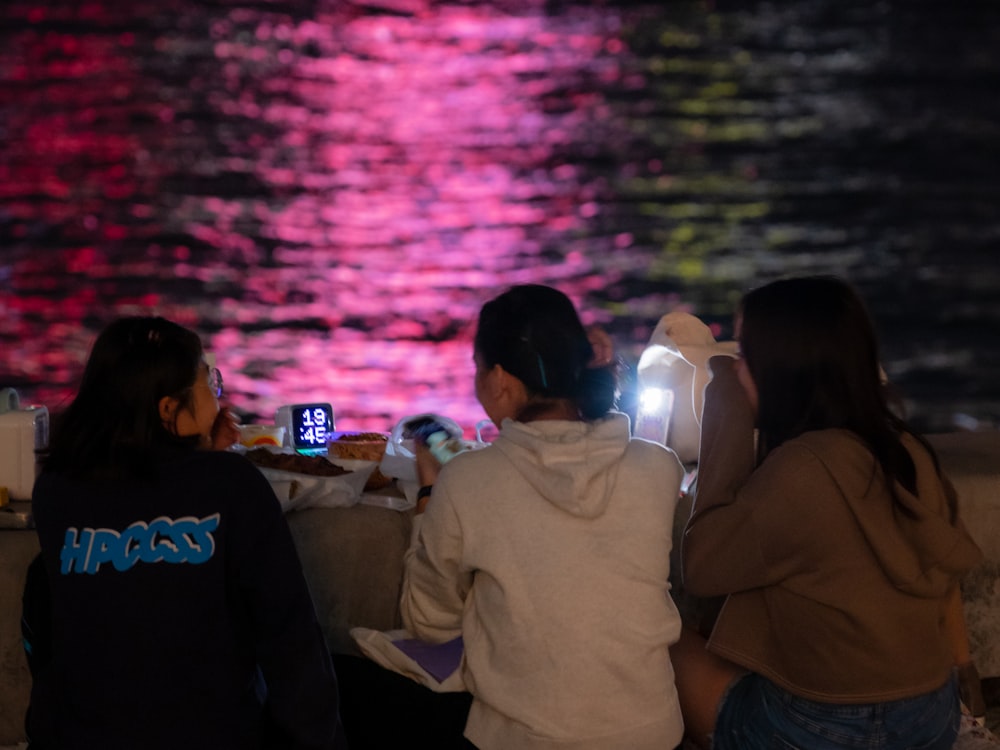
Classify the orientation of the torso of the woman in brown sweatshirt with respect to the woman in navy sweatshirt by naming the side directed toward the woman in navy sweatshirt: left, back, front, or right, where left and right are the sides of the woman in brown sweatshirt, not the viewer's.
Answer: left

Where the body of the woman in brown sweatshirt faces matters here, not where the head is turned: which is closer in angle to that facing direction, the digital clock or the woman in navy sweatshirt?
the digital clock

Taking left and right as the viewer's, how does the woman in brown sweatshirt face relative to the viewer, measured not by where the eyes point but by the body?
facing away from the viewer and to the left of the viewer

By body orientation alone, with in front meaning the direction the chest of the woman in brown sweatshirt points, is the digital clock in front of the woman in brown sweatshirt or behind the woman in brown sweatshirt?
in front

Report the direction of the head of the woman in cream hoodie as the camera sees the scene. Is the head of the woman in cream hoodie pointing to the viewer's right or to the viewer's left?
to the viewer's left
